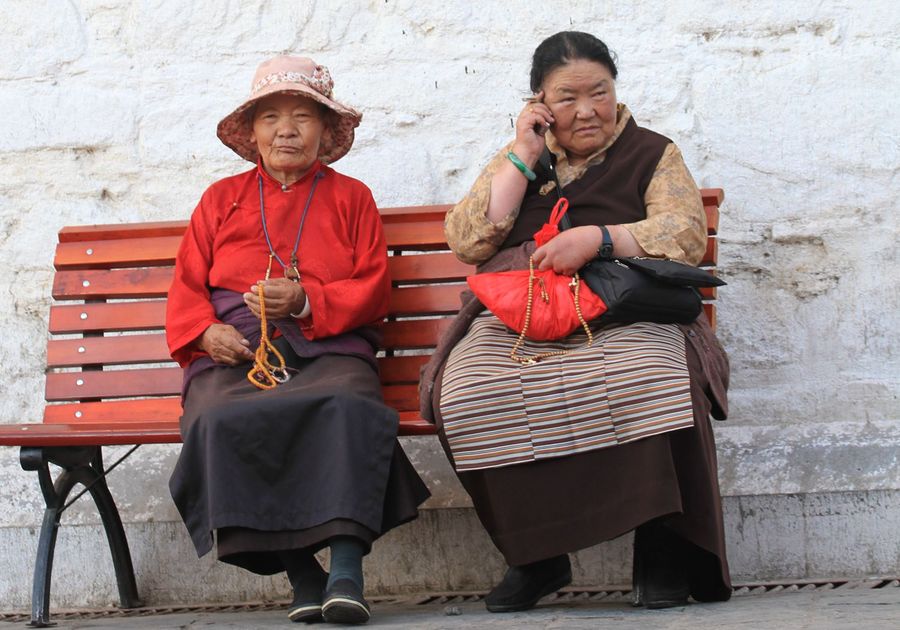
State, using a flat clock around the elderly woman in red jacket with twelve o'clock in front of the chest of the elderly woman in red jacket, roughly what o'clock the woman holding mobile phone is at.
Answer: The woman holding mobile phone is roughly at 10 o'clock from the elderly woman in red jacket.

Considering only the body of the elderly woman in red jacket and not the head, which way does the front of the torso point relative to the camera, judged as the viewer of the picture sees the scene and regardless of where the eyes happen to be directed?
toward the camera

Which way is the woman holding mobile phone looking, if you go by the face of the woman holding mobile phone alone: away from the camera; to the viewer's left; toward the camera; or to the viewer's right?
toward the camera

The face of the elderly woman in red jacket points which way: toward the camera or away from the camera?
toward the camera

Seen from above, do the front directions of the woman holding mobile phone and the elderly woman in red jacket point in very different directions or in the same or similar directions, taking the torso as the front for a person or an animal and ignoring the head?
same or similar directions

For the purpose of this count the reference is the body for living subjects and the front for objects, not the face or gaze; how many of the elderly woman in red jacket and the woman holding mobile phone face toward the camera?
2

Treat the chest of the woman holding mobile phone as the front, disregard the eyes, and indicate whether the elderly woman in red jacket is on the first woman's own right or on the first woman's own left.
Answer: on the first woman's own right

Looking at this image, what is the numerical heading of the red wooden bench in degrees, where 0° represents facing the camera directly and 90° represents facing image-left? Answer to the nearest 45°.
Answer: approximately 0°

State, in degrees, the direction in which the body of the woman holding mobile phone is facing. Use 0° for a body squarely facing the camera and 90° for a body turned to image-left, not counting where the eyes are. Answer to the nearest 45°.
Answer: approximately 0°
